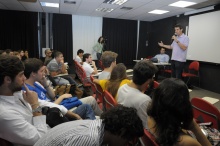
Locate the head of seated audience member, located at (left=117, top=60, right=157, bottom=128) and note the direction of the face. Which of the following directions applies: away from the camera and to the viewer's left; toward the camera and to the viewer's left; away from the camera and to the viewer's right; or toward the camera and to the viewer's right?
away from the camera and to the viewer's right

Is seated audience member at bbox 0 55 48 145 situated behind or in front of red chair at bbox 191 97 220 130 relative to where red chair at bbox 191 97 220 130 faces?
behind

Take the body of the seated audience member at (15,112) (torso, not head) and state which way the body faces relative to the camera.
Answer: to the viewer's right

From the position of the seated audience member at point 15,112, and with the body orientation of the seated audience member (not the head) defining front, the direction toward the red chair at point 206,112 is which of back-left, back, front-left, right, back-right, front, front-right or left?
front

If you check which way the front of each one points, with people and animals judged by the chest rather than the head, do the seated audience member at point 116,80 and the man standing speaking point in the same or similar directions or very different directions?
very different directions

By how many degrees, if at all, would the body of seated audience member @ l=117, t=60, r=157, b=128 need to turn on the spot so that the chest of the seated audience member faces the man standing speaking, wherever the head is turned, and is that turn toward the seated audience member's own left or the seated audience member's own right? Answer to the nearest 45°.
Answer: approximately 45° to the seated audience member's own left

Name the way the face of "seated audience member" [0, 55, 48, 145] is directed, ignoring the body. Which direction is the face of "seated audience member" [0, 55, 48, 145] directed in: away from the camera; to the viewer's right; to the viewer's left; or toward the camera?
to the viewer's right

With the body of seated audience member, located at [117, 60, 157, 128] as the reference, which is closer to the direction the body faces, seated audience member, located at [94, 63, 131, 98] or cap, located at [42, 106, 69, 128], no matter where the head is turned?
the seated audience member

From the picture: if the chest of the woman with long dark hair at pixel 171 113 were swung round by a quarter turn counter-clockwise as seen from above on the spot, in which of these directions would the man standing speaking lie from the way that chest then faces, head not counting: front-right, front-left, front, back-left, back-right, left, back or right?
front-right

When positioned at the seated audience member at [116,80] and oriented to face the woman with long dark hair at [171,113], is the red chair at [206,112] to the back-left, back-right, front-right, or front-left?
front-left

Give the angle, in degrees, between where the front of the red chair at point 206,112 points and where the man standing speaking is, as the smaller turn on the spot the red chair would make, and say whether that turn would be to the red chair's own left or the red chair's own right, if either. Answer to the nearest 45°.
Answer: approximately 45° to the red chair's own left

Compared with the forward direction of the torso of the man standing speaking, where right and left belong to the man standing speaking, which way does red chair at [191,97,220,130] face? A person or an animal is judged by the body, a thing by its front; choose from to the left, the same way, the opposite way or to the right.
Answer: the opposite way

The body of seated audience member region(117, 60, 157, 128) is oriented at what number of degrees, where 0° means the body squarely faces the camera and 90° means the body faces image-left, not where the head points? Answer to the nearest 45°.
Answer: approximately 225°

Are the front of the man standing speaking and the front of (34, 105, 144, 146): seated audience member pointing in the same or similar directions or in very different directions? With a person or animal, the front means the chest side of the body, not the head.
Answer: very different directions

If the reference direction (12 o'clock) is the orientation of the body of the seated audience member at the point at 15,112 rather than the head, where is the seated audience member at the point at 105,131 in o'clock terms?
the seated audience member at the point at 105,131 is roughly at 2 o'clock from the seated audience member at the point at 15,112.

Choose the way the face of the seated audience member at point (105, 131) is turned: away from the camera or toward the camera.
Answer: away from the camera
